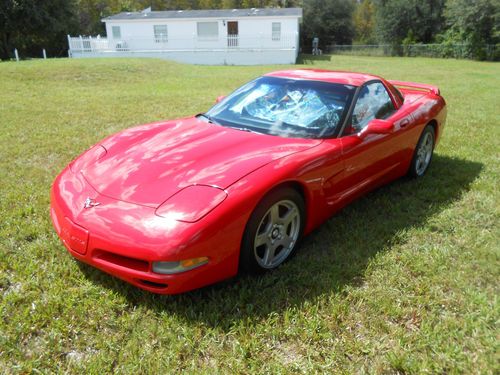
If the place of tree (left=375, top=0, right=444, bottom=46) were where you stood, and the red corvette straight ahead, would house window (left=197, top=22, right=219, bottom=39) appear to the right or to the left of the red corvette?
right

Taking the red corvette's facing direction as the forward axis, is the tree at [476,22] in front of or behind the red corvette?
behind

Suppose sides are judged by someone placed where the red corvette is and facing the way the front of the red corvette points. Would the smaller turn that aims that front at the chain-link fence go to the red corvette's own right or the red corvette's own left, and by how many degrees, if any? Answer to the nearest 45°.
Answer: approximately 180°

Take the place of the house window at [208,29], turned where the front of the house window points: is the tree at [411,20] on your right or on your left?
on your left

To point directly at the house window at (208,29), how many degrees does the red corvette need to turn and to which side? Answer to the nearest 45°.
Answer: approximately 135° to its right

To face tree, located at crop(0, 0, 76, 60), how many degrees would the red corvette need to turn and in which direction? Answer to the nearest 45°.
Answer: approximately 90° to its right

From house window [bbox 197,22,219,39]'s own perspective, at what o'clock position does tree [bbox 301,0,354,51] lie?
The tree is roughly at 7 o'clock from the house window.

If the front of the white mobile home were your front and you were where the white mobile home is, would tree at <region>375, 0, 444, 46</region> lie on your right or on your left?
on your left

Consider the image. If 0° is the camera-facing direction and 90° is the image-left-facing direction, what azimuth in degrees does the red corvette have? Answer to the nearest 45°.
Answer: approximately 45°

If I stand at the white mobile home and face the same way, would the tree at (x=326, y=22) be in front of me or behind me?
behind
